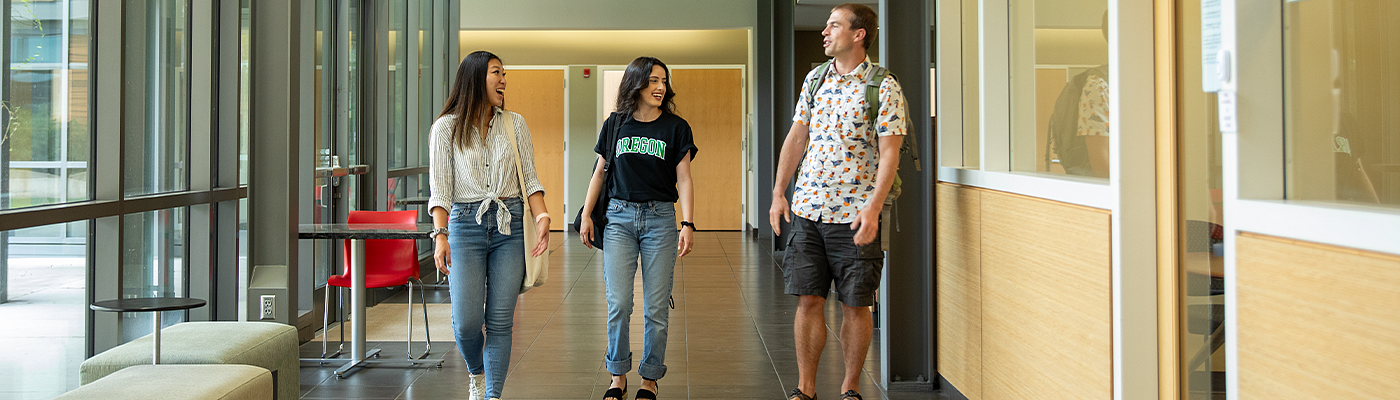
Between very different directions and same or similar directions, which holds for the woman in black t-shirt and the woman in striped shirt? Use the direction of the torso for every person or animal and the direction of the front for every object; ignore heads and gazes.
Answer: same or similar directions

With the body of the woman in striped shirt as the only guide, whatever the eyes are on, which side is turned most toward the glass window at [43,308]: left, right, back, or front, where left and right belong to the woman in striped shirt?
right

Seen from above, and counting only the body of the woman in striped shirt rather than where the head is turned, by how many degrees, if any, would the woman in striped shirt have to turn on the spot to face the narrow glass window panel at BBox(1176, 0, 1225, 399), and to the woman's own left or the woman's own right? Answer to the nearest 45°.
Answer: approximately 45° to the woman's own left

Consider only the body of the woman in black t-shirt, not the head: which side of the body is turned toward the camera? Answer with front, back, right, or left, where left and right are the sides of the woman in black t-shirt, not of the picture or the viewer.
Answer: front

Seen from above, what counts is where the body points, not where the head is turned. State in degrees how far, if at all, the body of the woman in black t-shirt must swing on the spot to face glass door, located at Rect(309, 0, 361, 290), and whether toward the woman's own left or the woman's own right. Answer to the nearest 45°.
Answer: approximately 135° to the woman's own right

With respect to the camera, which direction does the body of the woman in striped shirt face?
toward the camera

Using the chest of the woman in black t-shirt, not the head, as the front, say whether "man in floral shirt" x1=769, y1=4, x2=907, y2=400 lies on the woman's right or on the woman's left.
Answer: on the woman's left

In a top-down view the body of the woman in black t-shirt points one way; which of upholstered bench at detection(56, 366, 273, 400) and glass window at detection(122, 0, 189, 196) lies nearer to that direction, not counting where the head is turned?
the upholstered bench

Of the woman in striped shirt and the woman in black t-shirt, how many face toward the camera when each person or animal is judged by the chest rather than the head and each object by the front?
2

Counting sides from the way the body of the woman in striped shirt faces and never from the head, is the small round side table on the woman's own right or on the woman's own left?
on the woman's own right
